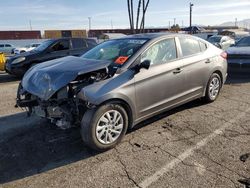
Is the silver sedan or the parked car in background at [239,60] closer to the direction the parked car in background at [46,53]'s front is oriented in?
the silver sedan

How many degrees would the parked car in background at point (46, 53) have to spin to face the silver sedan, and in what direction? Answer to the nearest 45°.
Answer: approximately 45° to its left

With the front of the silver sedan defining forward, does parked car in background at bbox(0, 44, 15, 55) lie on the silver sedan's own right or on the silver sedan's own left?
on the silver sedan's own right

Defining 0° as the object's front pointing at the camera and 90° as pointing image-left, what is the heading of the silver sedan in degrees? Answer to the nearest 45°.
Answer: approximately 45°

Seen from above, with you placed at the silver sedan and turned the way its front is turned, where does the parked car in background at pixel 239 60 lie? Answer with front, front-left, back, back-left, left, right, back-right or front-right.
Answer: back

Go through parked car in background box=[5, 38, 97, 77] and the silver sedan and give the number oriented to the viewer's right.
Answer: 0

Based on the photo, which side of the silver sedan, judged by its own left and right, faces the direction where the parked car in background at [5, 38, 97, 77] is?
right
